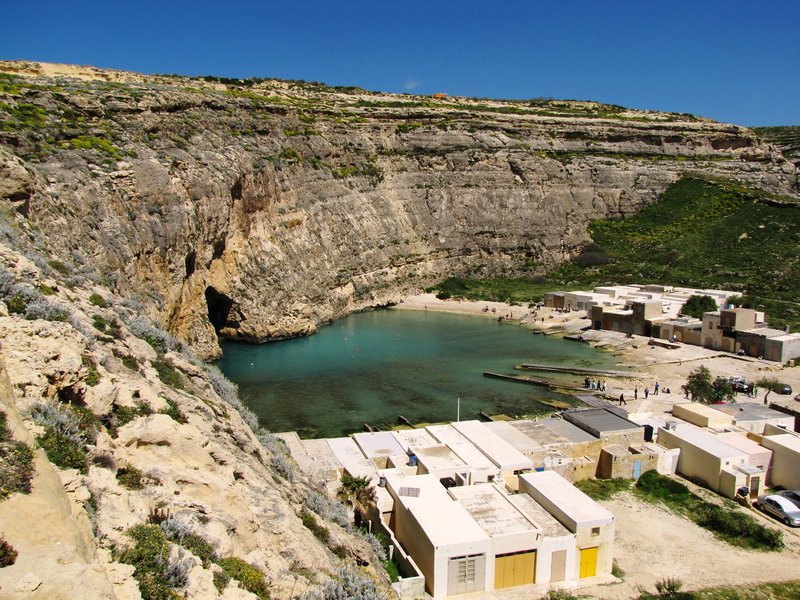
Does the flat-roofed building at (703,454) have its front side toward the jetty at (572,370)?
no

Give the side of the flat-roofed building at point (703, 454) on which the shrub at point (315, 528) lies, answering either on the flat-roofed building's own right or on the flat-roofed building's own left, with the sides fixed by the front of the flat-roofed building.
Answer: on the flat-roofed building's own right

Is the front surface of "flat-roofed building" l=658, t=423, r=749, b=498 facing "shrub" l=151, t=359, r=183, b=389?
no

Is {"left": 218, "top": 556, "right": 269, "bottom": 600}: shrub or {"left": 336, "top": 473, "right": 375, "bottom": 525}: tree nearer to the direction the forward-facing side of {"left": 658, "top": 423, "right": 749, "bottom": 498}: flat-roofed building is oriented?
the shrub

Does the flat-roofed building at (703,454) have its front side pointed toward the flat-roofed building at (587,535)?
no

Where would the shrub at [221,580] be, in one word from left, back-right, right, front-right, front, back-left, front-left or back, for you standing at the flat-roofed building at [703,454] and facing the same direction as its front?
front-right

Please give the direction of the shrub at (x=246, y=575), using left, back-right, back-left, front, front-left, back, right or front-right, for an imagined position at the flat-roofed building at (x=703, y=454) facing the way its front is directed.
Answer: front-right

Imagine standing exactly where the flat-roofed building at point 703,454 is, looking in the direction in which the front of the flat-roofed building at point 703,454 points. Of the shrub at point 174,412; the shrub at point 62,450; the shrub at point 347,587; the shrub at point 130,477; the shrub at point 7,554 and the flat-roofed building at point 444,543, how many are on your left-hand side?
0

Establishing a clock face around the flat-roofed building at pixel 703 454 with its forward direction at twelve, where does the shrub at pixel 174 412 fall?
The shrub is roughly at 2 o'clock from the flat-roofed building.

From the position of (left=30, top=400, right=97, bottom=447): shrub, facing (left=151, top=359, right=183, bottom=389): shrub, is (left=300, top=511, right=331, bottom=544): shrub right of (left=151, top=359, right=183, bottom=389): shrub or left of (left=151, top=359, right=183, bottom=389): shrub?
right

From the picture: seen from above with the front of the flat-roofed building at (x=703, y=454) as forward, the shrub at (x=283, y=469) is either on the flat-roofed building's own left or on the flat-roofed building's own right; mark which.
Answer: on the flat-roofed building's own right

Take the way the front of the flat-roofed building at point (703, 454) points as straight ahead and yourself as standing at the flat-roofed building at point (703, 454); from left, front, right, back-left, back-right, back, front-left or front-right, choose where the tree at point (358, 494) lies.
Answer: right

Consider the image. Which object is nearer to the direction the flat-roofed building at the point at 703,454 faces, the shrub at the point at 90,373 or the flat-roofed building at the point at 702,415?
the shrub

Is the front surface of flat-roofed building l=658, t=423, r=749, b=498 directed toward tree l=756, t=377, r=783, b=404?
no

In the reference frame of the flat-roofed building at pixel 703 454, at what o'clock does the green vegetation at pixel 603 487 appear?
The green vegetation is roughly at 3 o'clock from the flat-roofed building.

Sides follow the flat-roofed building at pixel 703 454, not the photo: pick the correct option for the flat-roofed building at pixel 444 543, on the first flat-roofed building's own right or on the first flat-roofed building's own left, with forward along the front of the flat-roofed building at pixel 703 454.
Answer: on the first flat-roofed building's own right

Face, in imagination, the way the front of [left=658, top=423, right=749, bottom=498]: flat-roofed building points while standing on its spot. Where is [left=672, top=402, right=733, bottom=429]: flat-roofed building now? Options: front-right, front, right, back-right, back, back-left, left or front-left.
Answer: back-left

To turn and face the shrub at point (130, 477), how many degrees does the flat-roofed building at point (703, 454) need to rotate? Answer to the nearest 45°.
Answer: approximately 45° to its right
